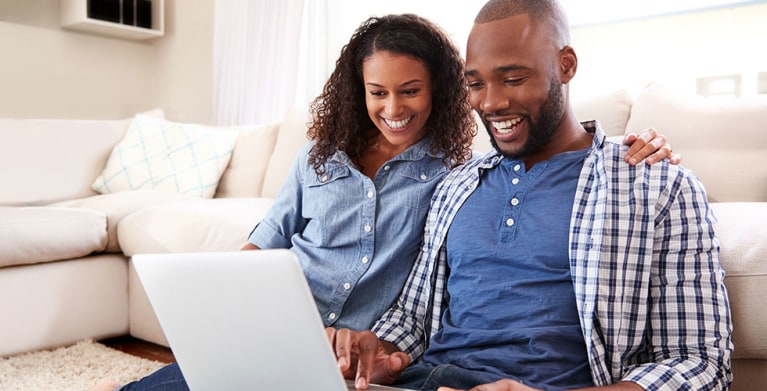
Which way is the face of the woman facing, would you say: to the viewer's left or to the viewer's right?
to the viewer's left

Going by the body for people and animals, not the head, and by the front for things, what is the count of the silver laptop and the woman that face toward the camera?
1

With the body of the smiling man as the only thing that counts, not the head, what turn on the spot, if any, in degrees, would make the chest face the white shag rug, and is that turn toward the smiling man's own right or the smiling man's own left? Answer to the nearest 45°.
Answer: approximately 90° to the smiling man's own right

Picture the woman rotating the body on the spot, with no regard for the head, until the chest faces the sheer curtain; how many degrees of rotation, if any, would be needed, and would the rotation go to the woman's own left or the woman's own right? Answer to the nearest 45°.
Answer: approximately 180°

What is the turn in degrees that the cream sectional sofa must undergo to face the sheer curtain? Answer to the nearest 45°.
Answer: approximately 180°

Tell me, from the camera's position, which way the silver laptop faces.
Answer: facing away from the viewer and to the right of the viewer

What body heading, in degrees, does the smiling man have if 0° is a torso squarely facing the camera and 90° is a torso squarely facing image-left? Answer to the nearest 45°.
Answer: approximately 45°

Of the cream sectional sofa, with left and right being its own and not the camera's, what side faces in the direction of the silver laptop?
front

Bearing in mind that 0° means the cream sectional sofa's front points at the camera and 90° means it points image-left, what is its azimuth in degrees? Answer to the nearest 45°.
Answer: approximately 0°

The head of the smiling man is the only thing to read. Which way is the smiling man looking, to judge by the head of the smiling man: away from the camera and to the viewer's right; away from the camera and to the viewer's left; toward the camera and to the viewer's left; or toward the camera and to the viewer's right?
toward the camera and to the viewer's left

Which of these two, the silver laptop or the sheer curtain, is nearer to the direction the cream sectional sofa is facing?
the silver laptop
